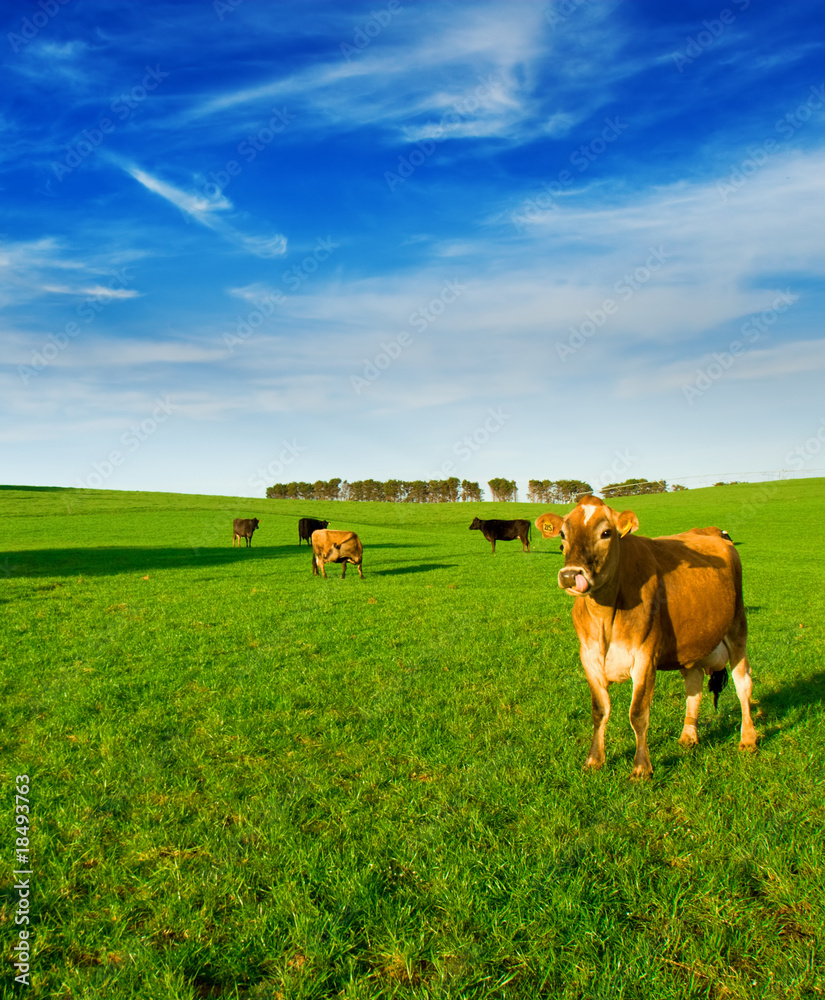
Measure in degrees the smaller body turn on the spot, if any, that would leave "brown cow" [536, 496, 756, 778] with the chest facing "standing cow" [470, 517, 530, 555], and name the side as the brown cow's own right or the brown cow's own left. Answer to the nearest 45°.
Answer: approximately 135° to the brown cow's own right

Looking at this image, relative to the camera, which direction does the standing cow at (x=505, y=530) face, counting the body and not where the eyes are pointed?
to the viewer's left

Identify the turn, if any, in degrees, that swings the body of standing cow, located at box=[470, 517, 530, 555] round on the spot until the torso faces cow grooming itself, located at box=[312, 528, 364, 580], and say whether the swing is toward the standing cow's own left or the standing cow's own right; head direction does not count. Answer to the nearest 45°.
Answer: approximately 90° to the standing cow's own left

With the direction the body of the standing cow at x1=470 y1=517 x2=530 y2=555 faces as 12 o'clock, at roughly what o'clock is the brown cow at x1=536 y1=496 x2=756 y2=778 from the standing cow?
The brown cow is roughly at 9 o'clock from the standing cow.

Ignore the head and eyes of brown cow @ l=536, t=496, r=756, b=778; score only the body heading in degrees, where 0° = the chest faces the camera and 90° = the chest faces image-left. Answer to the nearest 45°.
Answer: approximately 45°
